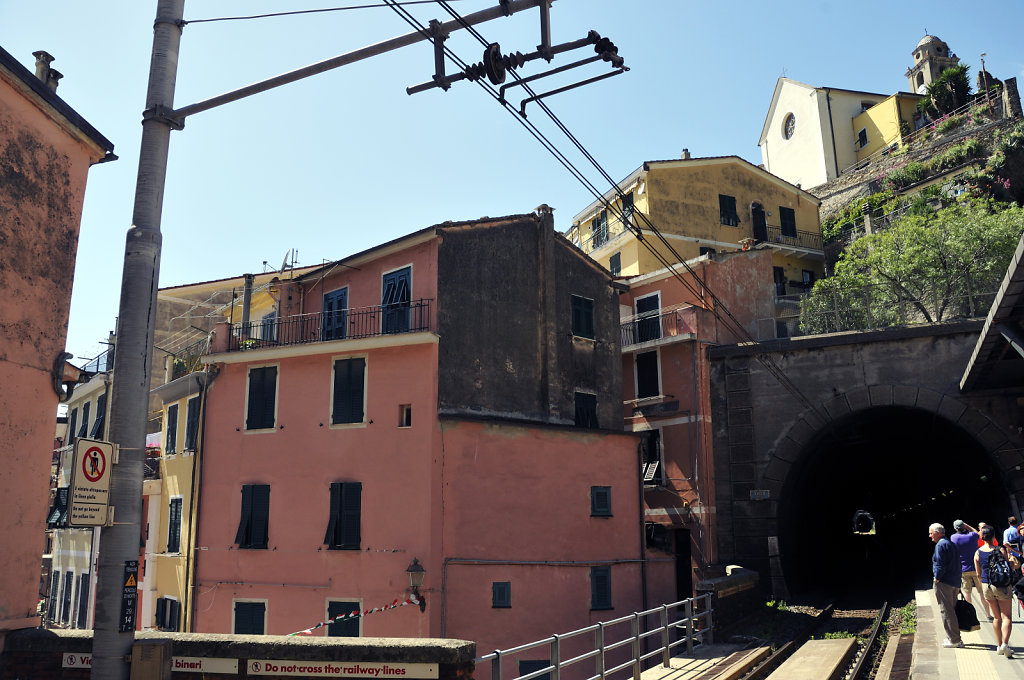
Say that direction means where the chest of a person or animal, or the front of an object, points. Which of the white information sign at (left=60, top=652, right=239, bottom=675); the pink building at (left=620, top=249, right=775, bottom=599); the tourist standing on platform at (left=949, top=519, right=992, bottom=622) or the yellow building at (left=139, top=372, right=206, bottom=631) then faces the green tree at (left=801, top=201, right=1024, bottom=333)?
the tourist standing on platform

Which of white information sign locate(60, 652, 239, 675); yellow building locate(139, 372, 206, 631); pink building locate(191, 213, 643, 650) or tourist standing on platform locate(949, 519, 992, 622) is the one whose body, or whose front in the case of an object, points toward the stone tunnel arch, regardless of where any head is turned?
the tourist standing on platform

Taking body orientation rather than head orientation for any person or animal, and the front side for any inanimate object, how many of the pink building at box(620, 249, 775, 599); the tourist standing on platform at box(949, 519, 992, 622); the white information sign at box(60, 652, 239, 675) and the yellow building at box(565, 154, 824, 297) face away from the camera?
1

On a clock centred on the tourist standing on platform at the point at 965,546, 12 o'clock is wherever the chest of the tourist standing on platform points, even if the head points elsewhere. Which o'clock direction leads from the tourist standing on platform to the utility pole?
The utility pole is roughly at 7 o'clock from the tourist standing on platform.

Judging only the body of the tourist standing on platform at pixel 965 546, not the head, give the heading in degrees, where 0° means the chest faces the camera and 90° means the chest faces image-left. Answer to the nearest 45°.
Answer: approximately 180°

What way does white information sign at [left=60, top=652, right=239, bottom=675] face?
toward the camera

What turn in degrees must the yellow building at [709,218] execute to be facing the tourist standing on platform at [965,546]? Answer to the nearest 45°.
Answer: approximately 45° to its left

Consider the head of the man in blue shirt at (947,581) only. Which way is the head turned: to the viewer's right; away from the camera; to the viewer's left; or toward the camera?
to the viewer's left

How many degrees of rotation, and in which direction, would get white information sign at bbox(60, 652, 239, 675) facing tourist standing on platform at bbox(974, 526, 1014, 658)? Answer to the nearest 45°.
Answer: approximately 90° to its left

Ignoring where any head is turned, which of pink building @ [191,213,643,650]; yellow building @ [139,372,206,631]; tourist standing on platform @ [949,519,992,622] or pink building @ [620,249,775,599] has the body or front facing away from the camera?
the tourist standing on platform

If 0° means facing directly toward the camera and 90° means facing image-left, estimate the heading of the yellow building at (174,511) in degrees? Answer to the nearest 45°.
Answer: approximately 45°

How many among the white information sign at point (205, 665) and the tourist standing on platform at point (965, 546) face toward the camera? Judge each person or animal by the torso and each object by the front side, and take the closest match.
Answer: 1

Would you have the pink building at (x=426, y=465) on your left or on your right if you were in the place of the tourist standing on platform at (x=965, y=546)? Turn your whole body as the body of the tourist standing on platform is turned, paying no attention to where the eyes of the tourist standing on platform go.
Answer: on your left

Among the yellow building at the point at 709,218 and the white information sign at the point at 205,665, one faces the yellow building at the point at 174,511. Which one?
the yellow building at the point at 709,218

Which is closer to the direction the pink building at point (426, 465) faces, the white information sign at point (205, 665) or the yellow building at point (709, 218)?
the white information sign

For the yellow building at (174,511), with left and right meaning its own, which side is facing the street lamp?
left

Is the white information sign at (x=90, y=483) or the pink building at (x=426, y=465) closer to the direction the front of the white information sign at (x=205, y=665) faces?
the white information sign
